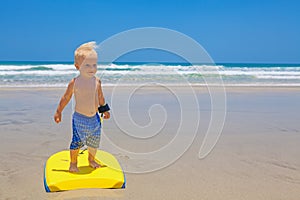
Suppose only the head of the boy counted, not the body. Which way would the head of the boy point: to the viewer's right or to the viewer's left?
to the viewer's right

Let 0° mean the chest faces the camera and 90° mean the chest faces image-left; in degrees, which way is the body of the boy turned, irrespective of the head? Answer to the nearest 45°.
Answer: approximately 315°
